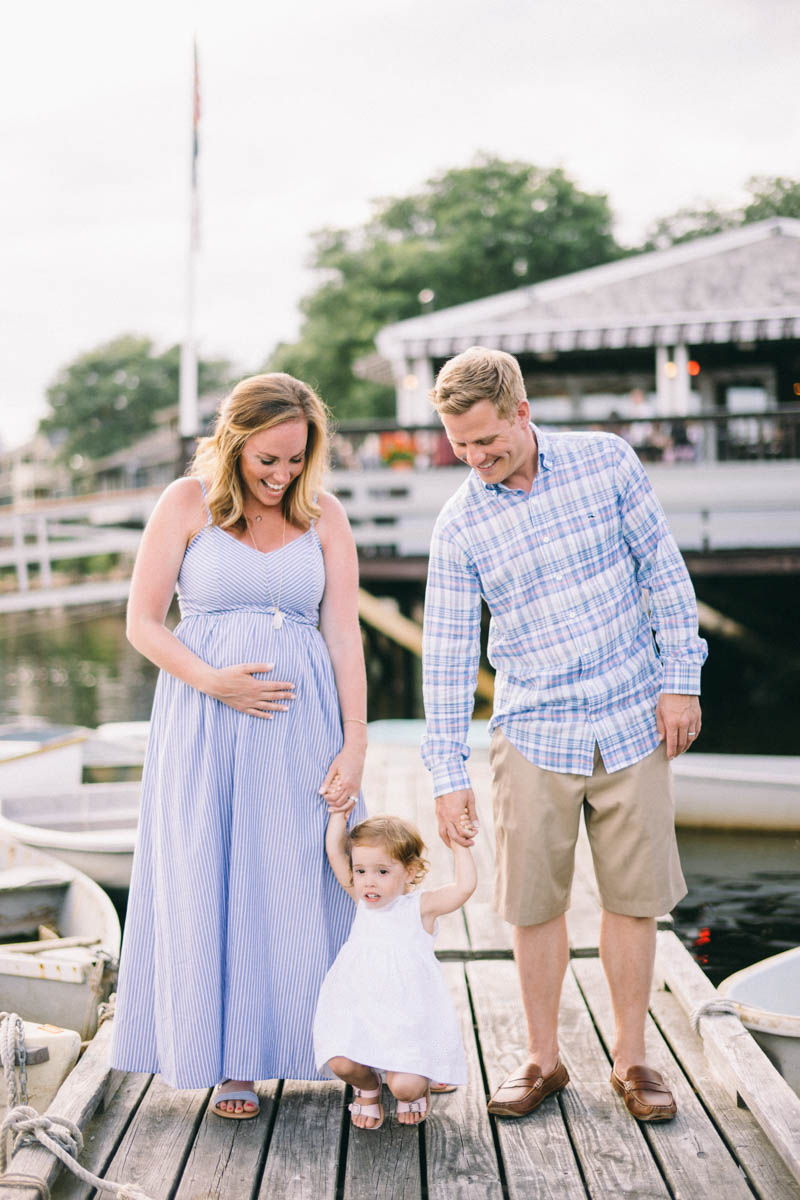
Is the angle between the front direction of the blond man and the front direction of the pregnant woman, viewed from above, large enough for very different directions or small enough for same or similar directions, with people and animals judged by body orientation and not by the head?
same or similar directions

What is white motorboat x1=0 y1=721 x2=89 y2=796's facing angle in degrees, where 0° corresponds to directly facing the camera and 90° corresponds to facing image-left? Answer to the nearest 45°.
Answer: approximately 270°

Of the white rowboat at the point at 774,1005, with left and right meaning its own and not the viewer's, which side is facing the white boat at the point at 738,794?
right

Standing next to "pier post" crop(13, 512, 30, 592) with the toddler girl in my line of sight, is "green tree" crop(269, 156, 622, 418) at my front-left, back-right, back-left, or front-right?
back-left

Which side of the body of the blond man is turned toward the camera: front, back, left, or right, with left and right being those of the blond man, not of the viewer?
front

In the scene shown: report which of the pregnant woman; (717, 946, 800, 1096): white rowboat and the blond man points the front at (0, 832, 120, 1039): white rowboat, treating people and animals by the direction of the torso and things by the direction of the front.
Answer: (717, 946, 800, 1096): white rowboat

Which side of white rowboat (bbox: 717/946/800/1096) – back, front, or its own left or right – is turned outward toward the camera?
left

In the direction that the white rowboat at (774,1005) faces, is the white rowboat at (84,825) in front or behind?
in front

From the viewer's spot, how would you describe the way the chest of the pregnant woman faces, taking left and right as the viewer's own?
facing the viewer
